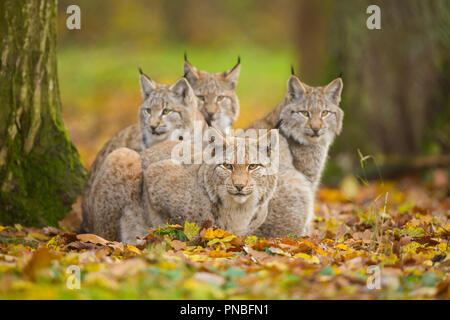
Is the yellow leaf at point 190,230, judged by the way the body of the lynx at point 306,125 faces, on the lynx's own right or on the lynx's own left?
on the lynx's own right

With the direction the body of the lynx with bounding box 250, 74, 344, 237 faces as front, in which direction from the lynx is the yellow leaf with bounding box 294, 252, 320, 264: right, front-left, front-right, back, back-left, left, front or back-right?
front-right

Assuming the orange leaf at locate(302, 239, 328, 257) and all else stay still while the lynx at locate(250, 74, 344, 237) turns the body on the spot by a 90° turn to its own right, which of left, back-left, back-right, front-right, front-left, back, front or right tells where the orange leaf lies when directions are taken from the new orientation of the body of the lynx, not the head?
front-left

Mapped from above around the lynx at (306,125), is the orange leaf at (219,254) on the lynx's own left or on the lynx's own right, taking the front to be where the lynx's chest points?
on the lynx's own right

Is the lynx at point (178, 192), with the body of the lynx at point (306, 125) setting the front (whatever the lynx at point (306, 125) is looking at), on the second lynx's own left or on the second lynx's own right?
on the second lynx's own right

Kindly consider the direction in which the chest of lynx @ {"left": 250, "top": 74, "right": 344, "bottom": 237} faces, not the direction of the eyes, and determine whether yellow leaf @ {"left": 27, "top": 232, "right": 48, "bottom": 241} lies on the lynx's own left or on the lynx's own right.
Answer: on the lynx's own right

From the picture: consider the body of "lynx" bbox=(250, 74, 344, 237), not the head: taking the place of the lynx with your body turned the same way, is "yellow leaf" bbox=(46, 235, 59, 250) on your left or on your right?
on your right

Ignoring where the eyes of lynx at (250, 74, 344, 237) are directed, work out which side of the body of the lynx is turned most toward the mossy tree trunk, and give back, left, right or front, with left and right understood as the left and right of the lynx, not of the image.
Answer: right

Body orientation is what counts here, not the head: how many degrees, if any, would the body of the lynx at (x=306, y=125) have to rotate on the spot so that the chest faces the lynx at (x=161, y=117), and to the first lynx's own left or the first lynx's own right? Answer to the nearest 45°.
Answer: approximately 135° to the first lynx's own right

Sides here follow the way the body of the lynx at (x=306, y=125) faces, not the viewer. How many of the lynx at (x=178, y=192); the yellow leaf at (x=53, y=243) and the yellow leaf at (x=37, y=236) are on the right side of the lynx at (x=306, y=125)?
3

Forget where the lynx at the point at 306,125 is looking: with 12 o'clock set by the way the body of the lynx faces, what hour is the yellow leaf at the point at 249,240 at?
The yellow leaf is roughly at 2 o'clock from the lynx.

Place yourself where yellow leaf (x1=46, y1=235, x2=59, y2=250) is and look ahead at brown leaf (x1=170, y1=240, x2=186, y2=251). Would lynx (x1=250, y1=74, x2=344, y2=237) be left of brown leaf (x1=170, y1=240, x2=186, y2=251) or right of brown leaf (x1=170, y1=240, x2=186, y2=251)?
left

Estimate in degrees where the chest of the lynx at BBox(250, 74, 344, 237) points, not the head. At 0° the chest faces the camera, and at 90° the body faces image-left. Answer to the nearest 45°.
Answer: approximately 315°
